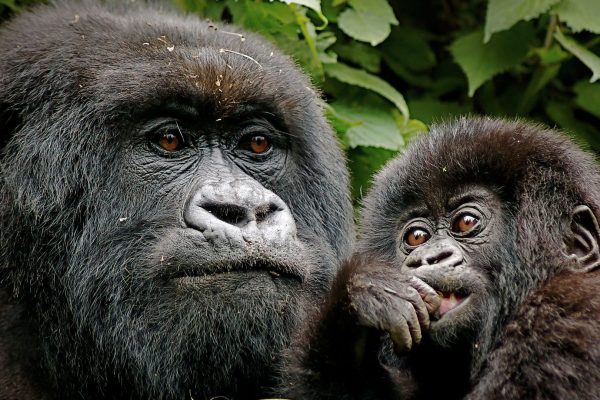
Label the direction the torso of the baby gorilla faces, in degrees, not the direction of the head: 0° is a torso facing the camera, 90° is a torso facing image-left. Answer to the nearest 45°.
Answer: approximately 45°
